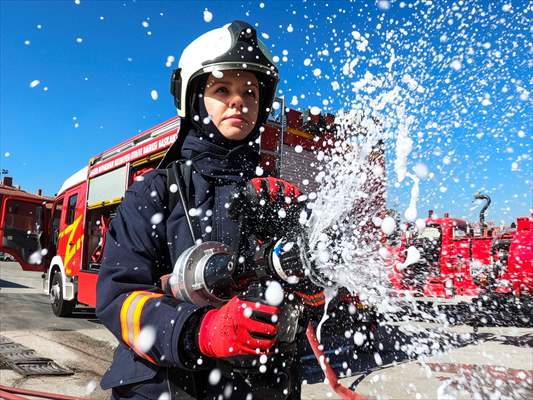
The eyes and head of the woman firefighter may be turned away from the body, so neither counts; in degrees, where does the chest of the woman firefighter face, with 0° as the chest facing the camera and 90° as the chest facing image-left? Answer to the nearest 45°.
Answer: approximately 315°

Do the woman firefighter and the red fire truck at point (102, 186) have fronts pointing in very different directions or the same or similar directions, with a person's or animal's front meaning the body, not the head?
very different directions

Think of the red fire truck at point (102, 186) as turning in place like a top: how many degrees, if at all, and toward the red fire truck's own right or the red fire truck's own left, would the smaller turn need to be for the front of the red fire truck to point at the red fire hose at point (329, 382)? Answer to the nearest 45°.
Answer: approximately 135° to the red fire truck's own left

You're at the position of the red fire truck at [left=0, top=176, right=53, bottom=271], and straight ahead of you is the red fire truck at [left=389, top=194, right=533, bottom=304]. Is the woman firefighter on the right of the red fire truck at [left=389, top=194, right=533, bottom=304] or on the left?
right

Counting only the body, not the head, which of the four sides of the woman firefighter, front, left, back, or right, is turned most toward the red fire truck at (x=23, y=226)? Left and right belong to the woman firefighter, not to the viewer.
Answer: back

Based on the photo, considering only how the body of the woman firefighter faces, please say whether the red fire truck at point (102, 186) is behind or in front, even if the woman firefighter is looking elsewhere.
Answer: behind

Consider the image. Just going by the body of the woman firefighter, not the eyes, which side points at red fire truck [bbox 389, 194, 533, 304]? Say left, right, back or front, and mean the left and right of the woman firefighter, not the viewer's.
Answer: left
